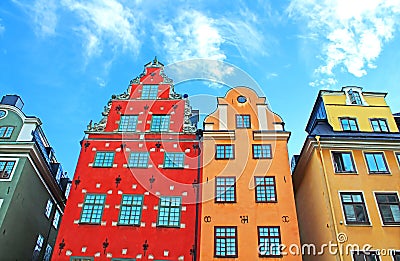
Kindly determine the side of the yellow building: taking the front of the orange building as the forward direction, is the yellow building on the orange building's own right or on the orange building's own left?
on the orange building's own left

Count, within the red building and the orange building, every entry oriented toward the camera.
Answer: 2

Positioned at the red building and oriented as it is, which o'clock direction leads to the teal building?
The teal building is roughly at 4 o'clock from the red building.

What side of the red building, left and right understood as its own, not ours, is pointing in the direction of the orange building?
left

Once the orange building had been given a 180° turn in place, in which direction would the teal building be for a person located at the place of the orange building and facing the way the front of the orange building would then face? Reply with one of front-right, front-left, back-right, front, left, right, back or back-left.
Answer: left

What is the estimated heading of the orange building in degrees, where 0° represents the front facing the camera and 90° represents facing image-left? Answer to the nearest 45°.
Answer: approximately 0°

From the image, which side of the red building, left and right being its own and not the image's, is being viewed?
front

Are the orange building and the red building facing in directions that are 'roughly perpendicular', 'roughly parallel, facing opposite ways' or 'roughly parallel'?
roughly parallel
